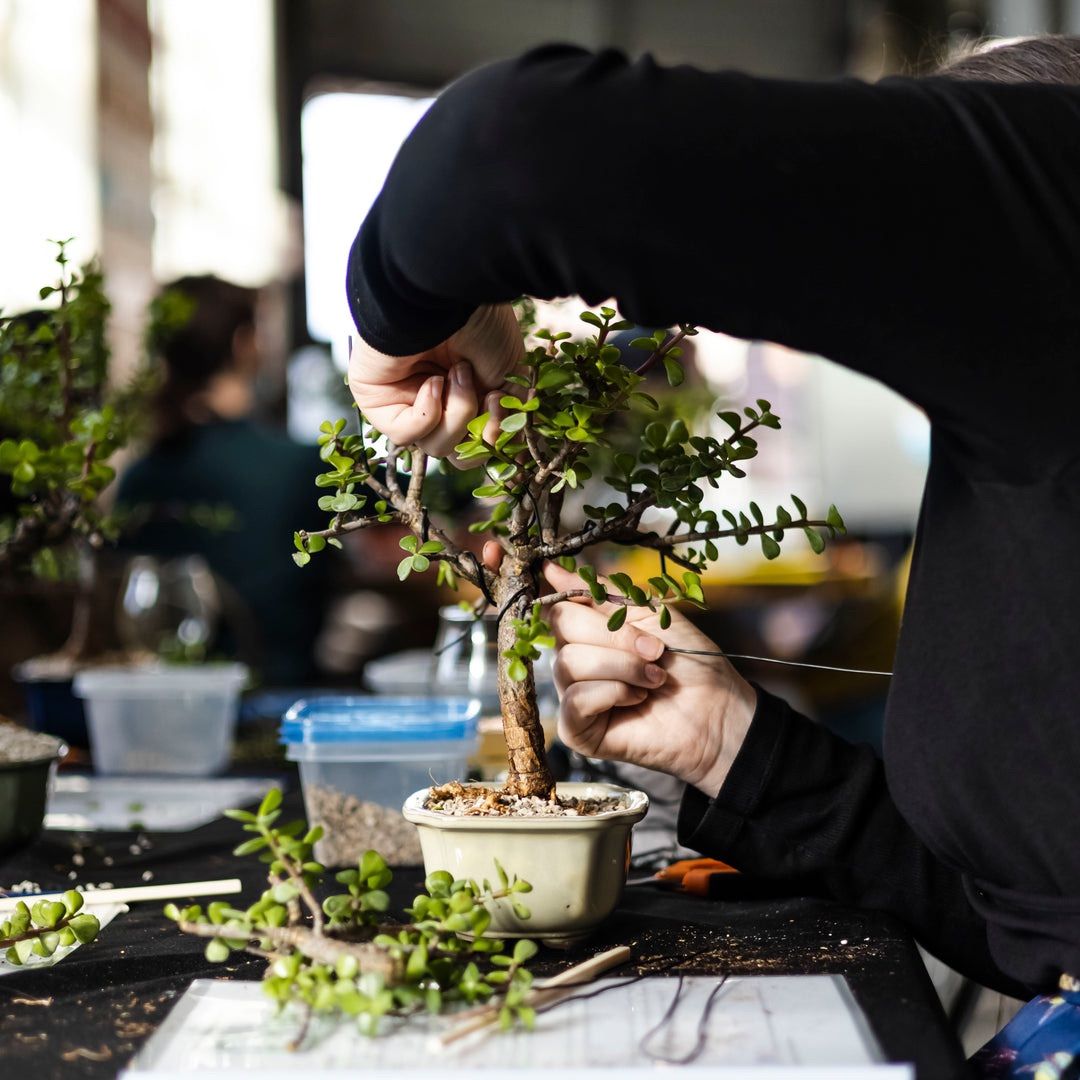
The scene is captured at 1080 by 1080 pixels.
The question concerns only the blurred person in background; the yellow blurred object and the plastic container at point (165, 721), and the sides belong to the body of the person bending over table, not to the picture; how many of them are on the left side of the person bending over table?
0

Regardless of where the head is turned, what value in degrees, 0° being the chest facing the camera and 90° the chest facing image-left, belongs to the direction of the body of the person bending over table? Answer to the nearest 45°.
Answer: approximately 90°

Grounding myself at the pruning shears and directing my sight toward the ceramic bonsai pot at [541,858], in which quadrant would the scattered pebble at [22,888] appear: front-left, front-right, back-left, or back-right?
front-right

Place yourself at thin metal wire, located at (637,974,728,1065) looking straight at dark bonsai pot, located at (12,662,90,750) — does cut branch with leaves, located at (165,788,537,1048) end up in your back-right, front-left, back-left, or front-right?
front-left

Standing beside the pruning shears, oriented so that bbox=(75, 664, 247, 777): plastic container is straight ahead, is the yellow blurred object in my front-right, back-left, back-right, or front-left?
front-right

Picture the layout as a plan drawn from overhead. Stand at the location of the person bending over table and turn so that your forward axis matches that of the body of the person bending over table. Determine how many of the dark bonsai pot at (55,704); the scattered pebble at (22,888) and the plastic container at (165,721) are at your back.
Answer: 0
